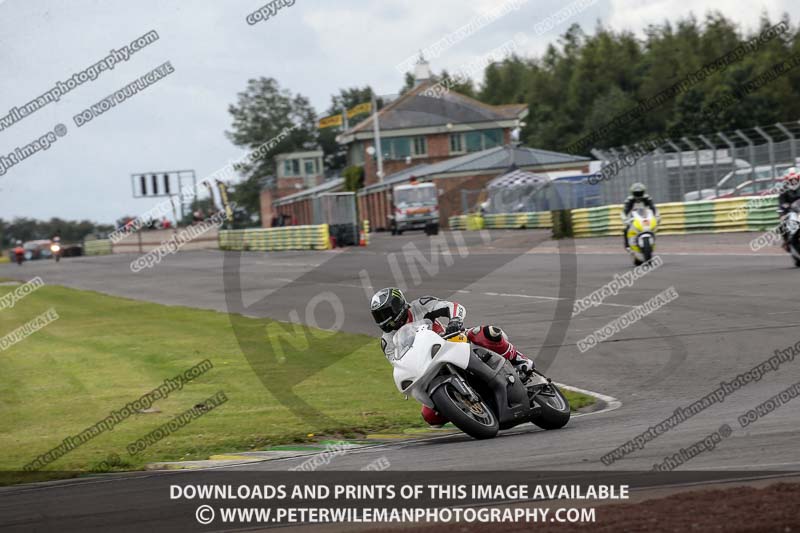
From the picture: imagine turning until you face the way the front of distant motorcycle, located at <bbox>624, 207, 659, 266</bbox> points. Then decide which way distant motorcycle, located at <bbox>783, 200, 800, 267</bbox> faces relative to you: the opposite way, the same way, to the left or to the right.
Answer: the same way

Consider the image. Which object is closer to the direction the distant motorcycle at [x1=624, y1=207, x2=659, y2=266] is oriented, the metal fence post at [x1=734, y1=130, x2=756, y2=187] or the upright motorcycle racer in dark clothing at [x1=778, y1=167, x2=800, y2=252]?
the upright motorcycle racer in dark clothing

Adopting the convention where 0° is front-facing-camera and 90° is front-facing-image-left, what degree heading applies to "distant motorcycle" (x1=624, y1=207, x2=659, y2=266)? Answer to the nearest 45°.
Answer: approximately 0°

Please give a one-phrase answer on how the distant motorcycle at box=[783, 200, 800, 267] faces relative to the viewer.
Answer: facing the viewer

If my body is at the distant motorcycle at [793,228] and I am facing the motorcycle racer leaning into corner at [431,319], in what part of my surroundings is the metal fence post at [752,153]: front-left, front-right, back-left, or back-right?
back-right

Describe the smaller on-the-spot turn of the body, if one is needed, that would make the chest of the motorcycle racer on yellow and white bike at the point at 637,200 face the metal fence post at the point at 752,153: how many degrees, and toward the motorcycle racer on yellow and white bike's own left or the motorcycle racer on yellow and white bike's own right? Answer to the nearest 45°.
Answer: approximately 180°

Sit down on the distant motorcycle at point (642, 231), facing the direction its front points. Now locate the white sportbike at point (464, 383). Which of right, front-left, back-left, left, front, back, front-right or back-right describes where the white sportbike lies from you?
front

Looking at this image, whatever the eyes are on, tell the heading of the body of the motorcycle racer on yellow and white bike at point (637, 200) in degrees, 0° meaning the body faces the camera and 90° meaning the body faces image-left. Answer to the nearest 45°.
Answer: approximately 0°

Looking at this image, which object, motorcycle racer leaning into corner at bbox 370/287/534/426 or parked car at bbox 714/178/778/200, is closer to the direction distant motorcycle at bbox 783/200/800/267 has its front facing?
the motorcycle racer leaning into corner

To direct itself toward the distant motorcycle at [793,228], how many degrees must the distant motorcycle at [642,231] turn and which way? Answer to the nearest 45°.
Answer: approximately 45° to its left

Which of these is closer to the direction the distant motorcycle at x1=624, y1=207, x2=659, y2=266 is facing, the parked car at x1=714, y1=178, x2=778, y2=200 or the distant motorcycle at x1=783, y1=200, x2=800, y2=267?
the distant motorcycle

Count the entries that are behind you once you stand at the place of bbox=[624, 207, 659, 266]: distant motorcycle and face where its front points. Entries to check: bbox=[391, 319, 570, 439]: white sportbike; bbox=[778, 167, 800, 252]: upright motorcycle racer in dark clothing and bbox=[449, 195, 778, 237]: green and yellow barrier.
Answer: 1

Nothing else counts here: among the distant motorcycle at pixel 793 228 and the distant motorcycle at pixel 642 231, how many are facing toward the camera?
2

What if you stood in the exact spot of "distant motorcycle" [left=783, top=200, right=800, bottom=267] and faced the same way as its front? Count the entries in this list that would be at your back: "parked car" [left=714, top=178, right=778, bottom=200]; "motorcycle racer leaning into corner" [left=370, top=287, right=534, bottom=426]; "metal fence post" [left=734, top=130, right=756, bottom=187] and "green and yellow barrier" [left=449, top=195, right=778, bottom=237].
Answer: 3

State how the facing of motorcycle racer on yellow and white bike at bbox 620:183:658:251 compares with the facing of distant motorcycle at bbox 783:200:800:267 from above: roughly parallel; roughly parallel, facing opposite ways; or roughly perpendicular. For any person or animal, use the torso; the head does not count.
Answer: roughly parallel

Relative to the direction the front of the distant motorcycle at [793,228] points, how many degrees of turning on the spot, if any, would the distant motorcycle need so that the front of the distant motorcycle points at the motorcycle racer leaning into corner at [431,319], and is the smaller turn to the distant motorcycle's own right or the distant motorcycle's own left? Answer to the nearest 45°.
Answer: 0° — it already faces them
